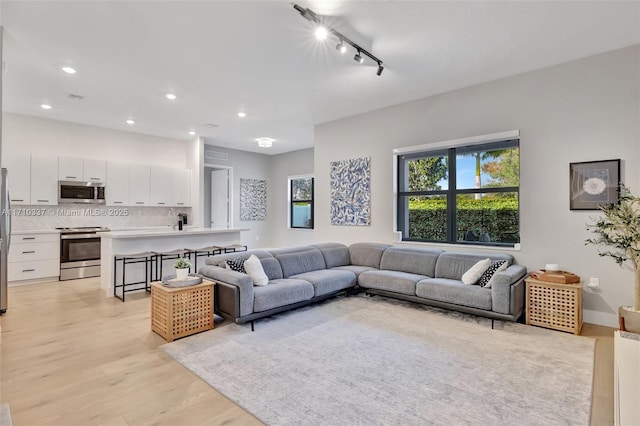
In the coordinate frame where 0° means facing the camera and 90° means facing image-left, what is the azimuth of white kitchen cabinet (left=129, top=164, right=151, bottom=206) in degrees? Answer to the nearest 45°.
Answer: approximately 0°

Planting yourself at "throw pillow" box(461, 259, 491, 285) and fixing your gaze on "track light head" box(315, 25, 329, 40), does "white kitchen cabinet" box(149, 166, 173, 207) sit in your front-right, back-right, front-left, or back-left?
front-right

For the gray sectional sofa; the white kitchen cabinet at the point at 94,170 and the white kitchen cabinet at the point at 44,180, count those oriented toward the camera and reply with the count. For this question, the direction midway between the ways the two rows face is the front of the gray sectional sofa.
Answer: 3

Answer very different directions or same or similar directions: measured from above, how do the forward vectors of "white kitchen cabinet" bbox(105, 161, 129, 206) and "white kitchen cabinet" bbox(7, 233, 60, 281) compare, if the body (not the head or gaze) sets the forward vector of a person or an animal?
same or similar directions

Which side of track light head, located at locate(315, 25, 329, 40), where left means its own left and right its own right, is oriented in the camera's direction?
front

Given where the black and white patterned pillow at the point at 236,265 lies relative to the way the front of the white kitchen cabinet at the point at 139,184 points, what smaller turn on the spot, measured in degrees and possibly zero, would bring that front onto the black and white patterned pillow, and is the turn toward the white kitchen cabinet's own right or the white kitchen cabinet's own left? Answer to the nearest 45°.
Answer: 0° — it already faces it

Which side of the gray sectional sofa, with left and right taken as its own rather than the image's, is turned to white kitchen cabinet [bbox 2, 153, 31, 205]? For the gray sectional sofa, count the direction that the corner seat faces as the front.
right

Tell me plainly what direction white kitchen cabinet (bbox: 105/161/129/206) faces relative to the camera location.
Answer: facing the viewer

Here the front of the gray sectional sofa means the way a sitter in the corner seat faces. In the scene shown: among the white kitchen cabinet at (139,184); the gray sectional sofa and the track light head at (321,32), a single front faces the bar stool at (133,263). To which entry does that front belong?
the white kitchen cabinet

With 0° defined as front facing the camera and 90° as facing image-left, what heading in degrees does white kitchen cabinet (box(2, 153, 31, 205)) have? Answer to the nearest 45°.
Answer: approximately 0°

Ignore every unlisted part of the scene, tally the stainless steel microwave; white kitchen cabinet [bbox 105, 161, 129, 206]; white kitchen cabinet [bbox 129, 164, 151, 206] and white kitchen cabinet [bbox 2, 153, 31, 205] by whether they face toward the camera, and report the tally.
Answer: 4

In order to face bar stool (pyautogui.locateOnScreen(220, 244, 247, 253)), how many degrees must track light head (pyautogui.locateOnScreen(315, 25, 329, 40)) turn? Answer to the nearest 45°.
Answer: approximately 135° to its right

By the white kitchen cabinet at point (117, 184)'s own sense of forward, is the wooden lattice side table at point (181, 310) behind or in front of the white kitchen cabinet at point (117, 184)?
in front

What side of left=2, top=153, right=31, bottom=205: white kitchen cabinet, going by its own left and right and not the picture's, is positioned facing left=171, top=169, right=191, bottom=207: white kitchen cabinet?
left

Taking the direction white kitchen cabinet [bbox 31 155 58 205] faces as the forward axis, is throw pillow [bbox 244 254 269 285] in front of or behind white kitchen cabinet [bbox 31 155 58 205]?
in front
